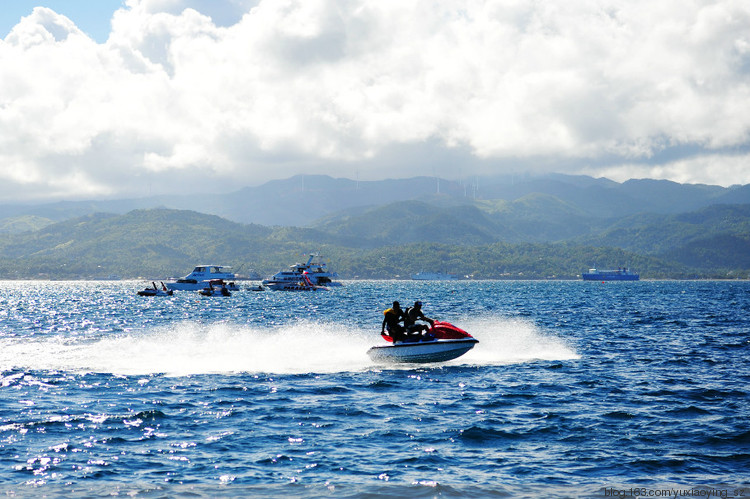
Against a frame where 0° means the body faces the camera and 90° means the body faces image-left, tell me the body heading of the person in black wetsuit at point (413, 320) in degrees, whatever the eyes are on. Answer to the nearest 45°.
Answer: approximately 270°

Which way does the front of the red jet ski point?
to the viewer's right

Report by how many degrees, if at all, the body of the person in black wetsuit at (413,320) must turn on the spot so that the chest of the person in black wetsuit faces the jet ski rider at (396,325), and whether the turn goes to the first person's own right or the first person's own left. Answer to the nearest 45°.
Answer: approximately 180°
